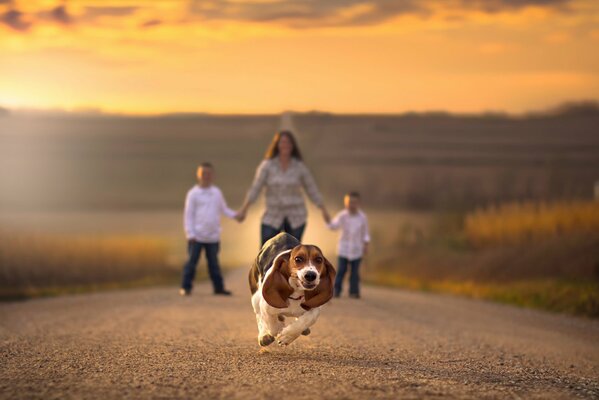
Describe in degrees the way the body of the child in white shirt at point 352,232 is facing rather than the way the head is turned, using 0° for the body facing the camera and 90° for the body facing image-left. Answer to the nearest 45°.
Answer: approximately 0°

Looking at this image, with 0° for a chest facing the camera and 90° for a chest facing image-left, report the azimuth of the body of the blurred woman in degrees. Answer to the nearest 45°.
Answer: approximately 0°

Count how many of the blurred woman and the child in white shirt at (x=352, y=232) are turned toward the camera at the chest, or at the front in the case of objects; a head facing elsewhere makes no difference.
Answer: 2
